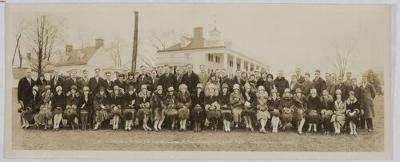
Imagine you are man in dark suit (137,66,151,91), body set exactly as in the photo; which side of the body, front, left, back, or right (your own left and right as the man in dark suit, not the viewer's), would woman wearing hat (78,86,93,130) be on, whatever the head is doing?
right

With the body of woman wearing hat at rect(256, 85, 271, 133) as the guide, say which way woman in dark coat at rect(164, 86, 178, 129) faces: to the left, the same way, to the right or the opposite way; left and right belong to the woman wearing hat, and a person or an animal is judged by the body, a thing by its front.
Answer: the same way

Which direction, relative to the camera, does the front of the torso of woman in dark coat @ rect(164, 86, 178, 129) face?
toward the camera

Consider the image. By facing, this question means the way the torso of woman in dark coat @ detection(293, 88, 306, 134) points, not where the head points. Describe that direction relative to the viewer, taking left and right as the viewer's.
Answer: facing the viewer

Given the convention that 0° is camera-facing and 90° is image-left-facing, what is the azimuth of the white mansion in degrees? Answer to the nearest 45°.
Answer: approximately 315°

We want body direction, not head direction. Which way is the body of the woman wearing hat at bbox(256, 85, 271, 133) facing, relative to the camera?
toward the camera

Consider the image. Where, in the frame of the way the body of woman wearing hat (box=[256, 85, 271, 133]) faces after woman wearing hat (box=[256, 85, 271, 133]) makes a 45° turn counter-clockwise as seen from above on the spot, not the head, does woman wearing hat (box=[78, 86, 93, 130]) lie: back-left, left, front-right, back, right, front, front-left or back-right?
back-right

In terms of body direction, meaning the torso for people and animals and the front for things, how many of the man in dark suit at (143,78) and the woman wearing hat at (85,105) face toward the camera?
2
